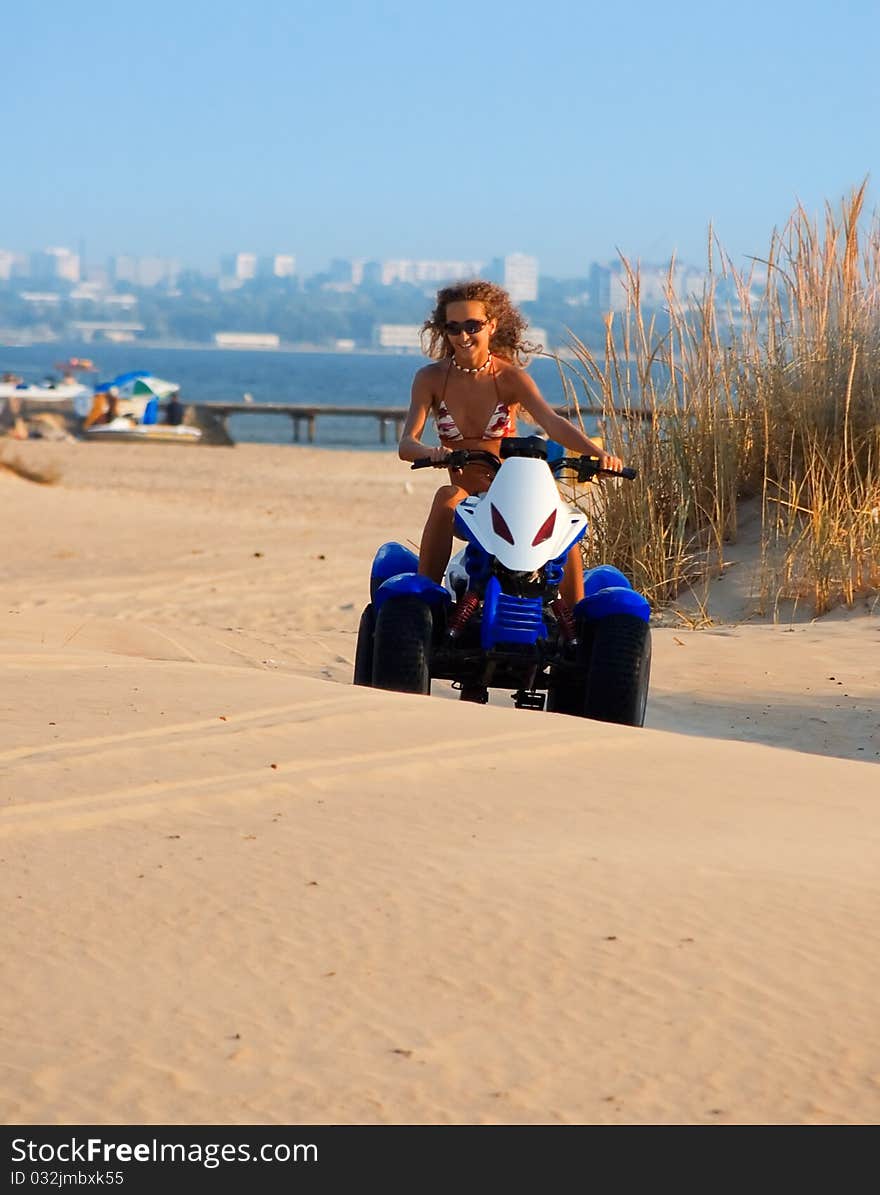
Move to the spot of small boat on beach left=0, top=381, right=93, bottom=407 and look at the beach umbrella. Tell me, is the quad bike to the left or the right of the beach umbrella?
right

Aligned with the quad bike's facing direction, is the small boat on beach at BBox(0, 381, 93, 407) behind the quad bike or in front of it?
behind

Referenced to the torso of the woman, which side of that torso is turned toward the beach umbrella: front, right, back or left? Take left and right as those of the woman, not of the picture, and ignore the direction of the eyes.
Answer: back

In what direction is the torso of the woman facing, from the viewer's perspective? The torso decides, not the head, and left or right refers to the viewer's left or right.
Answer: facing the viewer

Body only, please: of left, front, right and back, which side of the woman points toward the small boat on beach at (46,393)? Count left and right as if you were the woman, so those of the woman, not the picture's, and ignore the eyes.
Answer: back

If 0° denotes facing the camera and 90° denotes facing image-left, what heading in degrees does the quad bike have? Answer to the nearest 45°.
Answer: approximately 0°

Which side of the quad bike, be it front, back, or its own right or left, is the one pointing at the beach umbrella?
back

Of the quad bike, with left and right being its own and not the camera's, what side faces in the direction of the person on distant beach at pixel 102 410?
back

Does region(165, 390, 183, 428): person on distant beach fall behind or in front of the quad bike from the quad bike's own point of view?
behind

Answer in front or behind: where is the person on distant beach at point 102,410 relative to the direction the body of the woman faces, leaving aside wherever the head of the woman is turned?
behind
